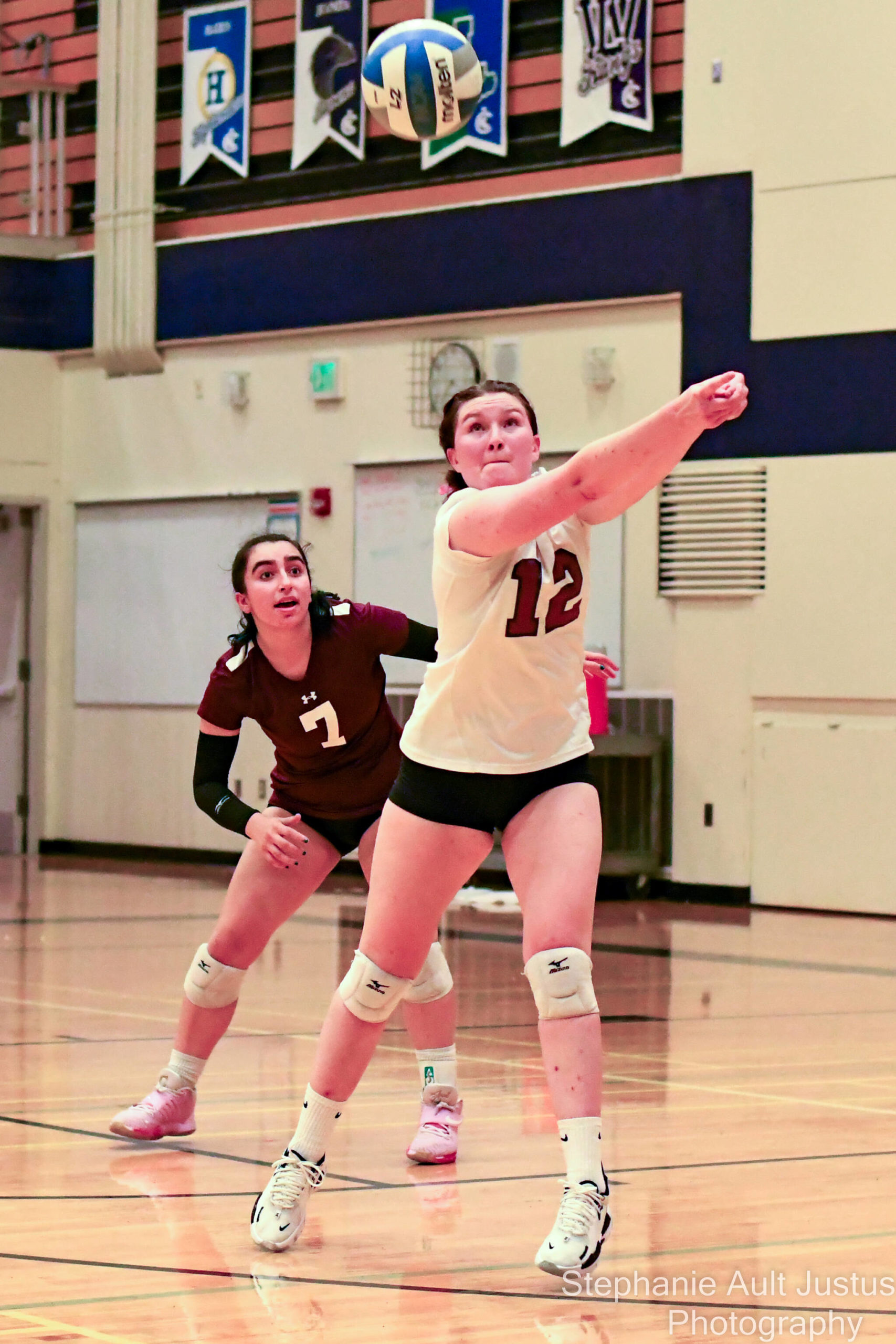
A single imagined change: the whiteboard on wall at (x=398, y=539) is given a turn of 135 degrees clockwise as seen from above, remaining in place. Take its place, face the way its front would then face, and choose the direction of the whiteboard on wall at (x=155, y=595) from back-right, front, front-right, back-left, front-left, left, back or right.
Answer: front

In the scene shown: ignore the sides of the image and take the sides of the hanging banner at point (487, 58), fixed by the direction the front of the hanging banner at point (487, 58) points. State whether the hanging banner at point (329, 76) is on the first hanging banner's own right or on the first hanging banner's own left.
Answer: on the first hanging banner's own right

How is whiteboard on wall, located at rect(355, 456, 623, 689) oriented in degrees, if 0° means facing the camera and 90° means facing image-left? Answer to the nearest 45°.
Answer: approximately 0°

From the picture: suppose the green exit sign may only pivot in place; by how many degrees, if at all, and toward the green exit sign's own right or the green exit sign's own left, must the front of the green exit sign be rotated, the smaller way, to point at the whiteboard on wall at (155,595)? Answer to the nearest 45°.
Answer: approximately 135° to the green exit sign's own right

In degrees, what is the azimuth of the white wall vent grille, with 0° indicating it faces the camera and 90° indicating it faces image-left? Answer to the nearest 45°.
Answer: approximately 0°
